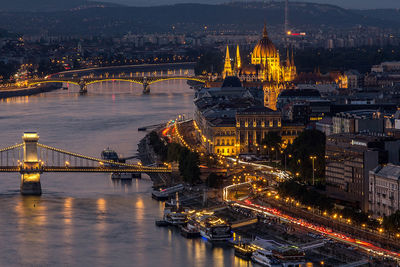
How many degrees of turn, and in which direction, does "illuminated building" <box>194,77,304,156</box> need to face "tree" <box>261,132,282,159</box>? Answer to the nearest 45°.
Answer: approximately 45° to its left

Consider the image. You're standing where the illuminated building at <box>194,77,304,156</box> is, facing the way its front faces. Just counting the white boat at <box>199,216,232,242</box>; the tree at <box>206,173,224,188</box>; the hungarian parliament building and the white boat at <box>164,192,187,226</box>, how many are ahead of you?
3

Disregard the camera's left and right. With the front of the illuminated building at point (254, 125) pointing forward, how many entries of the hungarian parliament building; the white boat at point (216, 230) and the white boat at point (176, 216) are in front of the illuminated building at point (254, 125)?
2

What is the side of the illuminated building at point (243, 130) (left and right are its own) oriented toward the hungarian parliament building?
back

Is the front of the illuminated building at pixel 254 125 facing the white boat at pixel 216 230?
yes

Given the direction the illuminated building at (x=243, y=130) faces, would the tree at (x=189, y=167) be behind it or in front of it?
in front

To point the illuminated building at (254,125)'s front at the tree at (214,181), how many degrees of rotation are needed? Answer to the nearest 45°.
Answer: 0° — it already faces it

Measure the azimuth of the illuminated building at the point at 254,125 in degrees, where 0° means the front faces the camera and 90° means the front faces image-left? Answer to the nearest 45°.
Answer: approximately 0°
